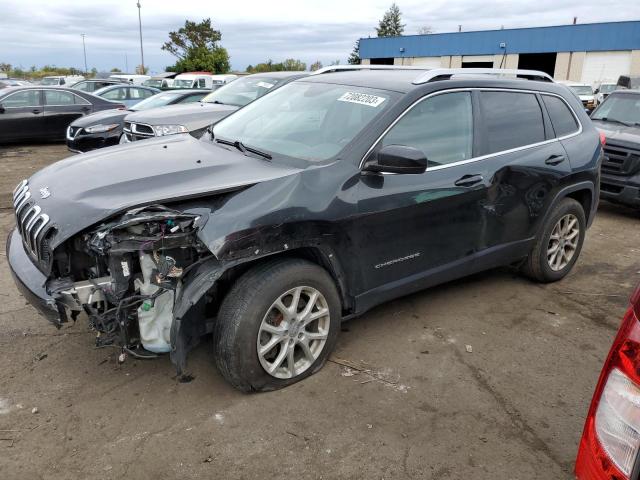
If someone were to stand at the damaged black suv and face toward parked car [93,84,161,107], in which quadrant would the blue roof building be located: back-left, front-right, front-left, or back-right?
front-right

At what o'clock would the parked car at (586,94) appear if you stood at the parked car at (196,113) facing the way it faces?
the parked car at (586,94) is roughly at 6 o'clock from the parked car at (196,113).

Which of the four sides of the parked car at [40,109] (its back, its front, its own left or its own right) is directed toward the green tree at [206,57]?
right

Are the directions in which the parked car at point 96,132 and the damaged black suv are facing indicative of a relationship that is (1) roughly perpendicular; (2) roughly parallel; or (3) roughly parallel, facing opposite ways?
roughly parallel

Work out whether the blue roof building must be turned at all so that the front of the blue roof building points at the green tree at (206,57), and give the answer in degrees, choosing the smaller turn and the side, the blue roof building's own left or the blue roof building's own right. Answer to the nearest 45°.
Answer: approximately 45° to the blue roof building's own right

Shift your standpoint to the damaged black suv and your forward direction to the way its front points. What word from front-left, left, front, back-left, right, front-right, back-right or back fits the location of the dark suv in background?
back

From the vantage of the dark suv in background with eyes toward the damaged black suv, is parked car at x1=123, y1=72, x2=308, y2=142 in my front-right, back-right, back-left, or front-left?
front-right

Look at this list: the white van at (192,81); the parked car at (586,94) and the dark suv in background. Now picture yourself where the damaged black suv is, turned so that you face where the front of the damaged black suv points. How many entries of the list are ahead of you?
0

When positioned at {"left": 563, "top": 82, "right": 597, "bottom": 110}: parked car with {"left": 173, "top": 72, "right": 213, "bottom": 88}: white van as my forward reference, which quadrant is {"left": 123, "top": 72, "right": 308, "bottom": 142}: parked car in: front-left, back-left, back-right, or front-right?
front-left

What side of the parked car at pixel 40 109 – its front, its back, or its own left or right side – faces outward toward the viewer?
left

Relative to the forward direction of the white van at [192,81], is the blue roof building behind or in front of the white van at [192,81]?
behind

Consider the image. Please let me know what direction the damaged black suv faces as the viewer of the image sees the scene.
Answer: facing the viewer and to the left of the viewer

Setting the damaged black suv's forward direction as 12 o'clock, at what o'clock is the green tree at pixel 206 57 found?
The green tree is roughly at 4 o'clock from the damaged black suv.

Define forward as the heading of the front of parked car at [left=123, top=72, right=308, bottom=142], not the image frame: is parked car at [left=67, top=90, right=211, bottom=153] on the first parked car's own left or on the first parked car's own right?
on the first parked car's own right

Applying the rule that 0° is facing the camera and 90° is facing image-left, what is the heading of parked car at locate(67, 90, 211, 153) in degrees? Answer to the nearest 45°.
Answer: approximately 45°

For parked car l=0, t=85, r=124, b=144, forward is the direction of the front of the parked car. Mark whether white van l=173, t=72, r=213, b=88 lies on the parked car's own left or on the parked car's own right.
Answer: on the parked car's own right

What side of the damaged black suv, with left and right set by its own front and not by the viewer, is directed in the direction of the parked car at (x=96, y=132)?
right
